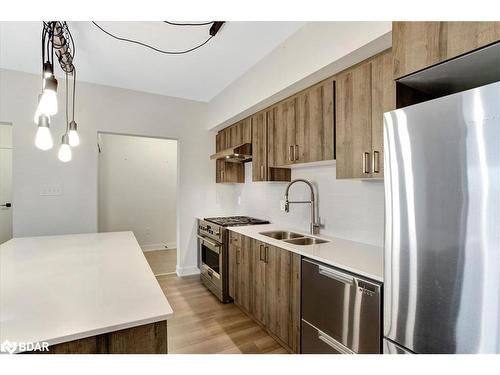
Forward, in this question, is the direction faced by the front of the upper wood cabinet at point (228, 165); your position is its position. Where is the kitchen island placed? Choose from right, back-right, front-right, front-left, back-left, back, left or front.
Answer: front-left

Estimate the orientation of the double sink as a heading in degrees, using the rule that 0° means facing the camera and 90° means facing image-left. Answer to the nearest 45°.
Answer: approximately 45°

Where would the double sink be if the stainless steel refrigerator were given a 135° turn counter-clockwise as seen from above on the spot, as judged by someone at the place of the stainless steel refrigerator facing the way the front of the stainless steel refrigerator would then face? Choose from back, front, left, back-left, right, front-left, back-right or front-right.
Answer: back-left

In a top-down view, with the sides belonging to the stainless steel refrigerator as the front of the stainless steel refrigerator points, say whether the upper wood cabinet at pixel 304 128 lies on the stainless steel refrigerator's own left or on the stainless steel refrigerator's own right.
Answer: on the stainless steel refrigerator's own right

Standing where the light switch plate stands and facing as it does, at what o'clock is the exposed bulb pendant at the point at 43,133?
The exposed bulb pendant is roughly at 12 o'clock from the light switch plate.

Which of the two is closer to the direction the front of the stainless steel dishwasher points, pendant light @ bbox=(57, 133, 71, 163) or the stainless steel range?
the pendant light

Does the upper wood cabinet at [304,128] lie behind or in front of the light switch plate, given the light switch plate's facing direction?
in front

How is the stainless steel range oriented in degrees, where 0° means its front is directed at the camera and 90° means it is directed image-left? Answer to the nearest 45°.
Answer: approximately 45°

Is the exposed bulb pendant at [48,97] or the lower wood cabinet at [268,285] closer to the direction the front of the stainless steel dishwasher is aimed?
the exposed bulb pendant
